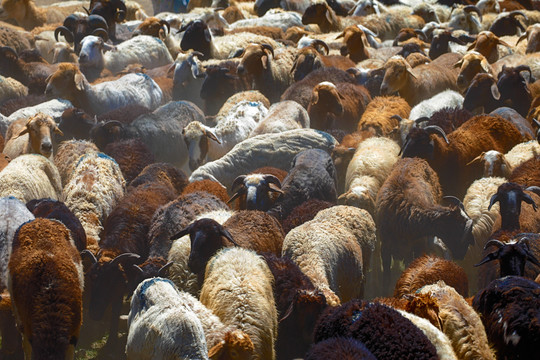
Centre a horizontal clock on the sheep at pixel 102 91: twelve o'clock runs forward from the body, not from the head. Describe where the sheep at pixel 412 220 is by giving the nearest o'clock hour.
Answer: the sheep at pixel 412 220 is roughly at 8 o'clock from the sheep at pixel 102 91.

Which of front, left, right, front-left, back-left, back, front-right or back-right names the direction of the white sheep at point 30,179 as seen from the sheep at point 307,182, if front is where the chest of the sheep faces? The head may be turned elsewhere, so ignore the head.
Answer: front-right

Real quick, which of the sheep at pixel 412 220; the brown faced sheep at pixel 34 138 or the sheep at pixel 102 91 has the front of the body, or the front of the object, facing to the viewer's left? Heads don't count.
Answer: the sheep at pixel 102 91

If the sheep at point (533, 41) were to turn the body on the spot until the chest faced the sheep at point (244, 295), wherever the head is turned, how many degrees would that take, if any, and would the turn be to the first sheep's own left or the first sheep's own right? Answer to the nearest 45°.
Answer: approximately 45° to the first sheep's own left

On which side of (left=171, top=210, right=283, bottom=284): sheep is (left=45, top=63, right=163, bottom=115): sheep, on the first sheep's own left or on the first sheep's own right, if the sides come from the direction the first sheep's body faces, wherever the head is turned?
on the first sheep's own right

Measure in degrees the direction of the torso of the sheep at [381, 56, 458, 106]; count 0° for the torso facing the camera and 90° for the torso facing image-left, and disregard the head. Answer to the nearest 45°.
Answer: approximately 45°

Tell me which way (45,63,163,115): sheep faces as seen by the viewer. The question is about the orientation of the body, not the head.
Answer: to the viewer's left

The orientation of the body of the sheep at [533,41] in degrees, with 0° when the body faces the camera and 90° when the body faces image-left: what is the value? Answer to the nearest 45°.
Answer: approximately 45°

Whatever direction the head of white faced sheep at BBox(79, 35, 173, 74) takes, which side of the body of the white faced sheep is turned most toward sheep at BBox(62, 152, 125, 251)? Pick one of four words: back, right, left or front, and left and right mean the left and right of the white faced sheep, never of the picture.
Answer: left

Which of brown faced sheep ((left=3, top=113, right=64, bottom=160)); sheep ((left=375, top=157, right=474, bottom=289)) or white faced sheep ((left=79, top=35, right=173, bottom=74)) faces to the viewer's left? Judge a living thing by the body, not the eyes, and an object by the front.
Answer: white faced sheep ((left=79, top=35, right=173, bottom=74))

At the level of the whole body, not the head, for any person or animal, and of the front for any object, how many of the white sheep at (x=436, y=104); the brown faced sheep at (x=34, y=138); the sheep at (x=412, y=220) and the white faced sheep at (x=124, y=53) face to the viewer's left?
2
